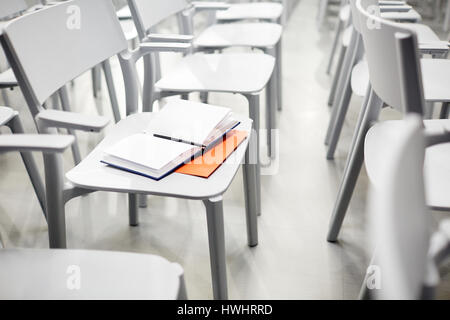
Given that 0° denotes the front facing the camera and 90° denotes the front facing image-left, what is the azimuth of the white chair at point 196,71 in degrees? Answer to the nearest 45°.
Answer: approximately 270°

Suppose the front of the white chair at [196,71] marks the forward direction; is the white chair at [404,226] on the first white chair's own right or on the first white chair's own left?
on the first white chair's own right

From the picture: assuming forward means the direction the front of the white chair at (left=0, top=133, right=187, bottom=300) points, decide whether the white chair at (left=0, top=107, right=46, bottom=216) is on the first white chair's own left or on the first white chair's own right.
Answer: on the first white chair's own left

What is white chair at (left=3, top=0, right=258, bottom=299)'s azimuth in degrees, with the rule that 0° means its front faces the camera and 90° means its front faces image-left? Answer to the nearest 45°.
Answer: approximately 315°

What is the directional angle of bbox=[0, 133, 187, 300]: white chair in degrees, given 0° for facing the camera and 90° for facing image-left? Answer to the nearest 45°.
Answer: approximately 270°

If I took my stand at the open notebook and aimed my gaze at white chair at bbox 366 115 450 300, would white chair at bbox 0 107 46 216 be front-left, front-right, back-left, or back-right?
back-right
